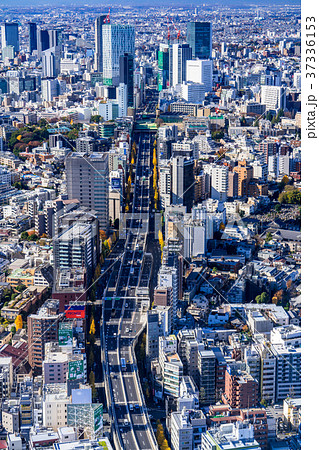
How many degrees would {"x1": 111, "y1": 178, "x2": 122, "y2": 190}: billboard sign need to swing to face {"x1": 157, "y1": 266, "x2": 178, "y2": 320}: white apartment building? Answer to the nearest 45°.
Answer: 0° — it already faces it

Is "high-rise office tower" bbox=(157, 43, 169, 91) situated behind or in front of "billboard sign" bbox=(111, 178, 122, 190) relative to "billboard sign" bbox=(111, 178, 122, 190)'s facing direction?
behind

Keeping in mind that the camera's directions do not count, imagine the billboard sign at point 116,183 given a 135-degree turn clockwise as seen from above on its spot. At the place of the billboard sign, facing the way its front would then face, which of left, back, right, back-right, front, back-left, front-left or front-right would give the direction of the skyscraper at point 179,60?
front-right

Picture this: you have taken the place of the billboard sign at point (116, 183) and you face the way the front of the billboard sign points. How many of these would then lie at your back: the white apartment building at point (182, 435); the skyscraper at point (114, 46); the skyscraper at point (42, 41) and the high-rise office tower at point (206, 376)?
2

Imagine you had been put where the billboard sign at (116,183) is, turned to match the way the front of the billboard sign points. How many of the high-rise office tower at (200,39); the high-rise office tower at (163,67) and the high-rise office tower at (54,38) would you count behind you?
3

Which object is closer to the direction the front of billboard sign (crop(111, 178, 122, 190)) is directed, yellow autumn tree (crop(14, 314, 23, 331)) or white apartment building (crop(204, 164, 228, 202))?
the yellow autumn tree

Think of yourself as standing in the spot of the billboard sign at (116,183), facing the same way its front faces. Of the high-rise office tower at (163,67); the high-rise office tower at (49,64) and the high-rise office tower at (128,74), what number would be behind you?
3

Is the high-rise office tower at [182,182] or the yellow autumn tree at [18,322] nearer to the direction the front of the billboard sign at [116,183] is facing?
the yellow autumn tree

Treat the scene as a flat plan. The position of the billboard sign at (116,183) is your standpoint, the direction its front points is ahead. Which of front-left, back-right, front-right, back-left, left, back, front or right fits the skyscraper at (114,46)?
back

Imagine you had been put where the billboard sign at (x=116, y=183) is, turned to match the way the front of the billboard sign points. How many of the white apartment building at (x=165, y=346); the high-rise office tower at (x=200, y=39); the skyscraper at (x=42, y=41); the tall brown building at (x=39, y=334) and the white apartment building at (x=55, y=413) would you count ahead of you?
3

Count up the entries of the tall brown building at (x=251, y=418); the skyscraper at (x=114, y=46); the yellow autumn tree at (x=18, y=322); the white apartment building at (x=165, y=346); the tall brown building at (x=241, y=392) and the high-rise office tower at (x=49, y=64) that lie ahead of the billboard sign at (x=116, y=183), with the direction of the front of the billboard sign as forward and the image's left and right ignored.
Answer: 4

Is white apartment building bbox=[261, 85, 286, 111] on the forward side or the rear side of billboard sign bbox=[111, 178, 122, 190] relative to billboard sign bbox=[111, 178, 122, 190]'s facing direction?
on the rear side

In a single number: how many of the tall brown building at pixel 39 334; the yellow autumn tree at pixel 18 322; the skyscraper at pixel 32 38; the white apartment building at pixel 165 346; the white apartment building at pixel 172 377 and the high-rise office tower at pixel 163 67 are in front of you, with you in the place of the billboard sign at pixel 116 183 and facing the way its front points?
4

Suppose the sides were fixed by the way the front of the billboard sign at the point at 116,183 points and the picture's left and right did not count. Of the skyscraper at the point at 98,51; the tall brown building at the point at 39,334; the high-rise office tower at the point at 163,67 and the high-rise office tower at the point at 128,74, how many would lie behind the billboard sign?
3

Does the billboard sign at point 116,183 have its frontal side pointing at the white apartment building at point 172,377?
yes

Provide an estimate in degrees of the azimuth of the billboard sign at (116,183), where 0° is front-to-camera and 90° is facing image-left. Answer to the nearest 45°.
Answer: approximately 0°
